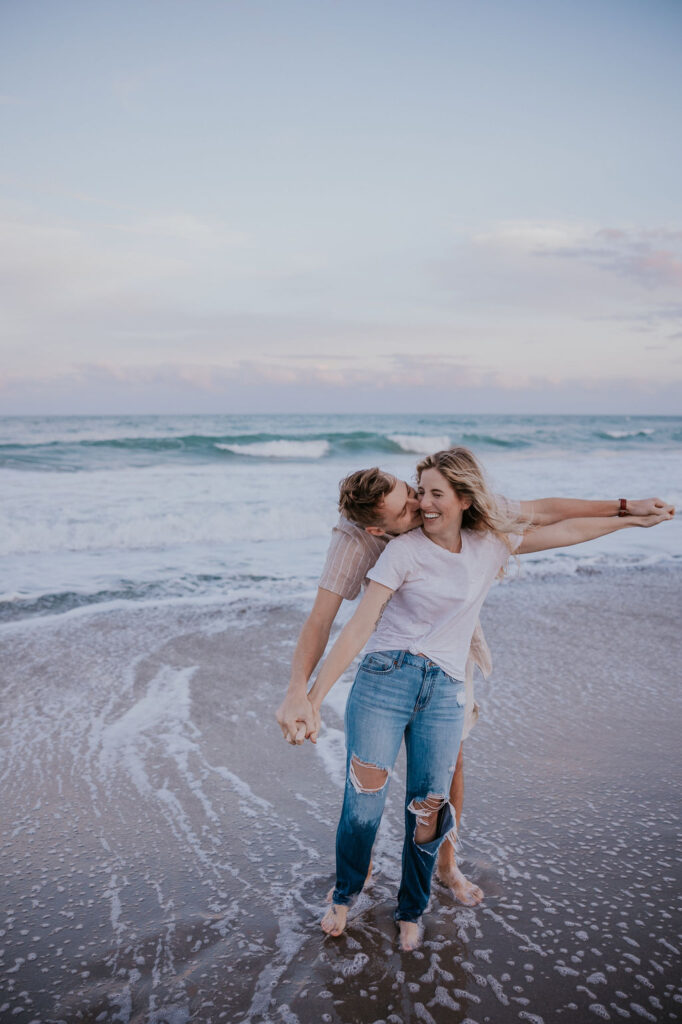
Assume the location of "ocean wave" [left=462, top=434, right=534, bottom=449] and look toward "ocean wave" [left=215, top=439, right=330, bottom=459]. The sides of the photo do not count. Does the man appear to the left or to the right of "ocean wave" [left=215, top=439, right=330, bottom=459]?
left

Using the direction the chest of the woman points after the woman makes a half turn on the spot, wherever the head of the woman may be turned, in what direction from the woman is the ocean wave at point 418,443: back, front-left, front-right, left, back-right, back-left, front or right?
front

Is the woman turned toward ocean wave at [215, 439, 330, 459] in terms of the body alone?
no

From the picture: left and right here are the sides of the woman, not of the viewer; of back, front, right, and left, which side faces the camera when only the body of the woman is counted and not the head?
front

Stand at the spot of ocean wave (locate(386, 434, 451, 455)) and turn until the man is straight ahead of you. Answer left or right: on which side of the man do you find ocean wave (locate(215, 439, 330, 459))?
right

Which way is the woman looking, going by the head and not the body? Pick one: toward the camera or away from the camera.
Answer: toward the camera

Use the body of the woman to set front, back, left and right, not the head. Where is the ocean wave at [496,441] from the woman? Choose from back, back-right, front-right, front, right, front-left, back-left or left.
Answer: back

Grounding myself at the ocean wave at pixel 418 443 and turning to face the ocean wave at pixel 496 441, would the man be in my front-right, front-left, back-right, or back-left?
back-right

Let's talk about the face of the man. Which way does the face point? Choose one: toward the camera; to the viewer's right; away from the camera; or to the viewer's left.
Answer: to the viewer's right
